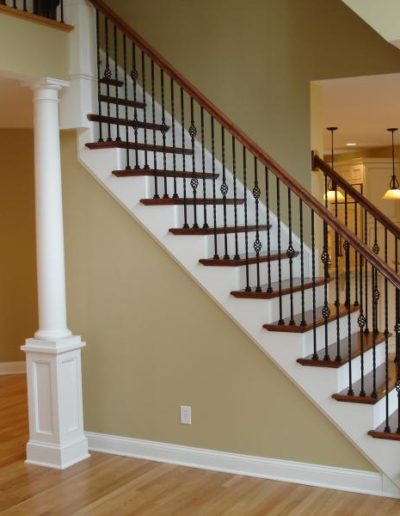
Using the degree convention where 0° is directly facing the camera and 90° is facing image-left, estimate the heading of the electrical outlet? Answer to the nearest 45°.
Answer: approximately 0°
